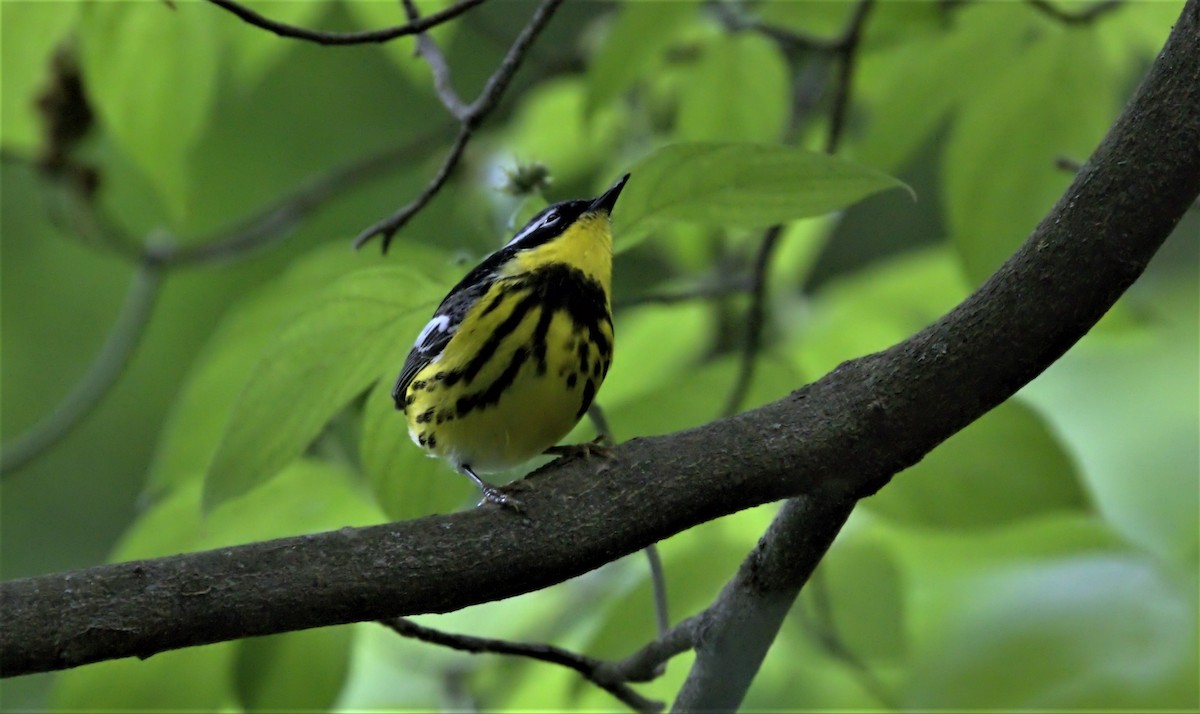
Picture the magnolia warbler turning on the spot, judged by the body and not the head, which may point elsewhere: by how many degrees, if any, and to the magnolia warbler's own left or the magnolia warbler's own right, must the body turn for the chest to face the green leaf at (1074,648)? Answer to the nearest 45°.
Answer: approximately 45° to the magnolia warbler's own left

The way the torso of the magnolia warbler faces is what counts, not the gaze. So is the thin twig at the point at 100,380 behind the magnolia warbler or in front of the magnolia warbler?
behind

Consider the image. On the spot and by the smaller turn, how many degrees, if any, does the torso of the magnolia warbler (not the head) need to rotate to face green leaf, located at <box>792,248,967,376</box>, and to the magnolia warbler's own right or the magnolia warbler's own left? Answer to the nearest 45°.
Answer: approximately 90° to the magnolia warbler's own left

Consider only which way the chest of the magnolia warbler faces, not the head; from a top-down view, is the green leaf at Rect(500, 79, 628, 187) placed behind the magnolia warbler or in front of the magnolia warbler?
behind

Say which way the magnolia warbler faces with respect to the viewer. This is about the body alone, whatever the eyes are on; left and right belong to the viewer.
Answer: facing the viewer and to the right of the viewer
